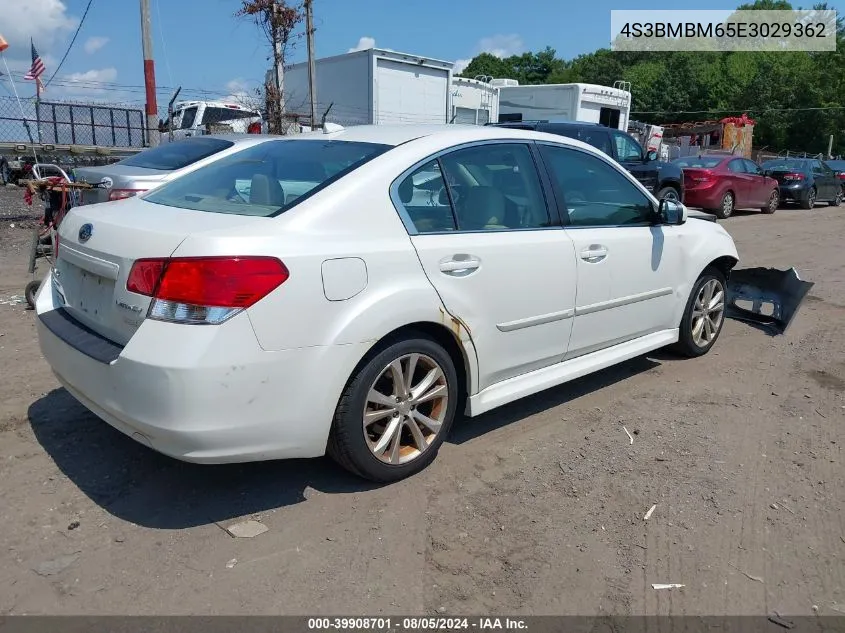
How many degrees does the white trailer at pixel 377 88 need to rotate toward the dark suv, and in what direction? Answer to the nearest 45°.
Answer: approximately 180°

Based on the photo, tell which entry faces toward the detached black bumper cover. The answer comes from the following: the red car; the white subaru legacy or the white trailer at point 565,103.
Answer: the white subaru legacy

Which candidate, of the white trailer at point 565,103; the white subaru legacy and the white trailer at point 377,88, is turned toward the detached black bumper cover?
the white subaru legacy

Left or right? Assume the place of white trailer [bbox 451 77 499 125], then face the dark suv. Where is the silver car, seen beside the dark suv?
right

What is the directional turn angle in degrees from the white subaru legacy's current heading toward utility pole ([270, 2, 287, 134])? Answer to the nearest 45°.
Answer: approximately 45° to its left

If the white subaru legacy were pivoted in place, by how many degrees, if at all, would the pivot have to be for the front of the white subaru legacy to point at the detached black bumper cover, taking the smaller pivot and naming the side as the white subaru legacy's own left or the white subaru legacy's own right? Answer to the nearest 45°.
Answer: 0° — it already faces it

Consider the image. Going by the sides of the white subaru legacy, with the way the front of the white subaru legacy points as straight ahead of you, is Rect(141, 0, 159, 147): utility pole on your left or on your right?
on your left

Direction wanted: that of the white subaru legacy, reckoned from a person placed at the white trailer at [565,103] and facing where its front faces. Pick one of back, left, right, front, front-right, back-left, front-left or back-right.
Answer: back-left

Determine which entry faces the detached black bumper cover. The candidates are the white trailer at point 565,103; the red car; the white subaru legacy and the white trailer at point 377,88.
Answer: the white subaru legacy

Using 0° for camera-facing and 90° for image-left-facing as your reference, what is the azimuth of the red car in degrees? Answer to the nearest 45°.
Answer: approximately 225°

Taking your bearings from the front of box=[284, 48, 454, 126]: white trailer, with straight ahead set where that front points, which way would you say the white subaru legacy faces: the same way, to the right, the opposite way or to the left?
to the right

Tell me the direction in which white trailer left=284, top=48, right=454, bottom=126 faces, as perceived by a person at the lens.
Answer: facing away from the viewer and to the left of the viewer
